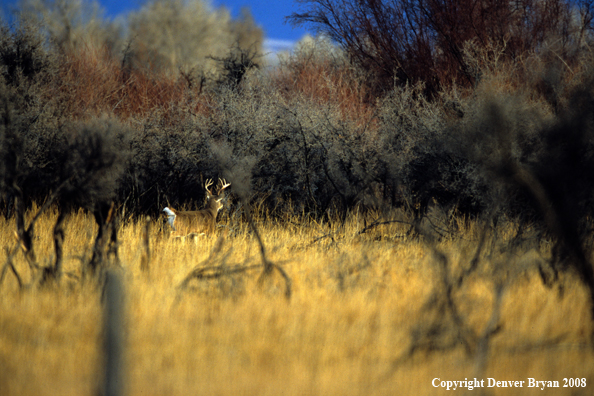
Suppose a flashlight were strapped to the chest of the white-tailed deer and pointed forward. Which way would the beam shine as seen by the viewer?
to the viewer's right
